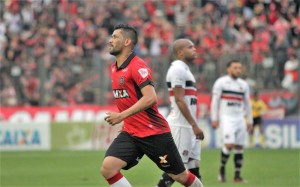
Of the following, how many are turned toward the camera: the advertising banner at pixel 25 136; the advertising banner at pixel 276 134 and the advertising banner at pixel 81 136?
3

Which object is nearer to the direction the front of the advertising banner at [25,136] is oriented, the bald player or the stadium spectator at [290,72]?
the bald player

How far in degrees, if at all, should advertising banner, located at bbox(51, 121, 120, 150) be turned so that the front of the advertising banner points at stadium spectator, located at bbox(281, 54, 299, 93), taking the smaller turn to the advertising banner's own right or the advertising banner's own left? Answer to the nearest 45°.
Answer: approximately 90° to the advertising banner's own left

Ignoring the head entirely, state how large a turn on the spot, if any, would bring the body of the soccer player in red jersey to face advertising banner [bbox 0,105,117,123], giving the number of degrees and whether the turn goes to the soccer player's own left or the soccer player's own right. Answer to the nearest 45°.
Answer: approximately 135° to the soccer player's own right

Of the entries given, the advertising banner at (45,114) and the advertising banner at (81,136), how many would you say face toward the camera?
2

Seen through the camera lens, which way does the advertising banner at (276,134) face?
facing the viewer

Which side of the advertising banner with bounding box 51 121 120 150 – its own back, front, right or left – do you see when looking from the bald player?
front

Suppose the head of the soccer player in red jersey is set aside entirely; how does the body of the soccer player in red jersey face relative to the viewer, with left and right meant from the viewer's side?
facing the viewer and to the left of the viewer

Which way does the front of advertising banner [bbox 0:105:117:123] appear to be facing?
toward the camera
